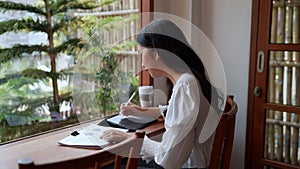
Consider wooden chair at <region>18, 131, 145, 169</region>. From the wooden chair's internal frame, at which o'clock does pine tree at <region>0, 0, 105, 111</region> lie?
The pine tree is roughly at 1 o'clock from the wooden chair.

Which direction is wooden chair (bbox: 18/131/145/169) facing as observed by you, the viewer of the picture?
facing away from the viewer and to the left of the viewer

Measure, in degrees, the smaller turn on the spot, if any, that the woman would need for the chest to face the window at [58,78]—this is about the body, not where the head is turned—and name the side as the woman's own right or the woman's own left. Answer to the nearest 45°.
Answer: approximately 45° to the woman's own right

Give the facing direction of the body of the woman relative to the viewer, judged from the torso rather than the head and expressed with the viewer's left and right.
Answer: facing to the left of the viewer
